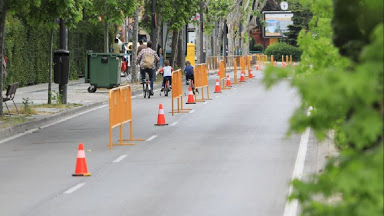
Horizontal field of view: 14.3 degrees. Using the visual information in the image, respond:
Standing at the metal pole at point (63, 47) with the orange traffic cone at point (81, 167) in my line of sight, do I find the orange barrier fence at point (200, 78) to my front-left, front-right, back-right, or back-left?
back-left

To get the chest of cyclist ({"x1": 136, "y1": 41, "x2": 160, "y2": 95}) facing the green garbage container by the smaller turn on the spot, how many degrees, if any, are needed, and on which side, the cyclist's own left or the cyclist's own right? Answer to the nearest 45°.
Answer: approximately 45° to the cyclist's own left

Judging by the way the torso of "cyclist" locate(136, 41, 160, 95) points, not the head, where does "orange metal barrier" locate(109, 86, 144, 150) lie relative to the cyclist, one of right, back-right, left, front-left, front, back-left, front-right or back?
back

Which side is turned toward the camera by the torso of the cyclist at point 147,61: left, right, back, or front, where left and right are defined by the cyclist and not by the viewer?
back
